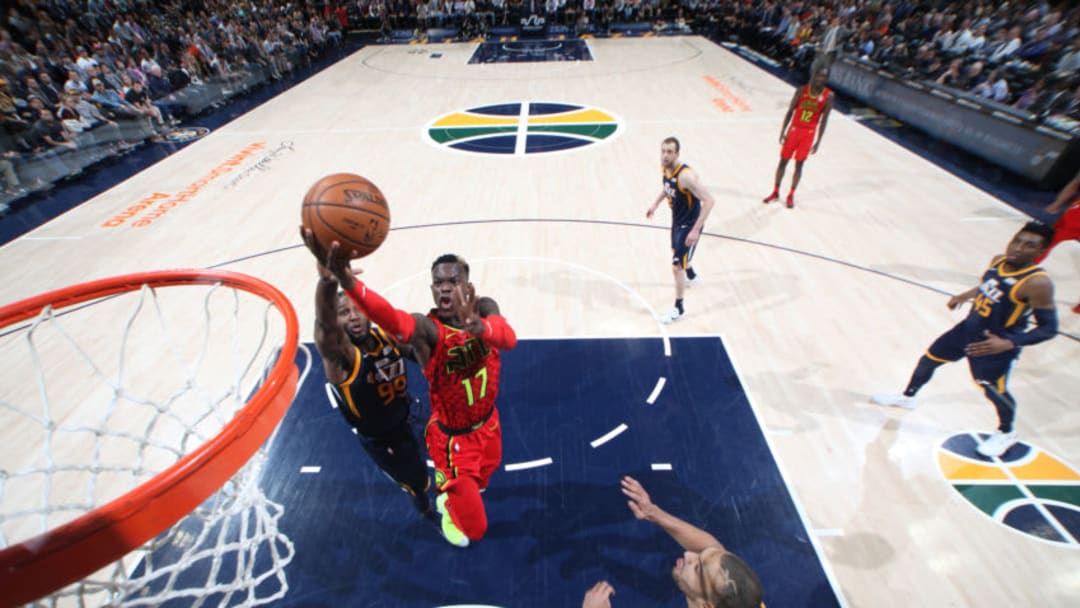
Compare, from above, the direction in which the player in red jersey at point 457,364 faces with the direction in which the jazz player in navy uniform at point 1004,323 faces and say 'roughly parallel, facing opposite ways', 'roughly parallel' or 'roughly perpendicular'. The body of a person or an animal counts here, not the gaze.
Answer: roughly perpendicular

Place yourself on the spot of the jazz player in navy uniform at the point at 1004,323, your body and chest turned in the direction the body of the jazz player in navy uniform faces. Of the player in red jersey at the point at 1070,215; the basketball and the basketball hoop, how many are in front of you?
2

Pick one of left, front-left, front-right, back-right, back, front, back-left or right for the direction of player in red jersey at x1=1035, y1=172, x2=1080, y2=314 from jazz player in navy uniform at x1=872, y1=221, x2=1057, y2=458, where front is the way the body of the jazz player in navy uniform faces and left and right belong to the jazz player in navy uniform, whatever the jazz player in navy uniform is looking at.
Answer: back-right

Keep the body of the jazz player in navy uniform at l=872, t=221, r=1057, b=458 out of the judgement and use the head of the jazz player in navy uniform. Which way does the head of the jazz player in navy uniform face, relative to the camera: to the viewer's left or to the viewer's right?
to the viewer's left

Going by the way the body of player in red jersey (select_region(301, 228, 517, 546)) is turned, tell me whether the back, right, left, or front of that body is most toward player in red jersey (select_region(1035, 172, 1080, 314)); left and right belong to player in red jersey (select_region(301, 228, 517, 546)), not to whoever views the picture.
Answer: left

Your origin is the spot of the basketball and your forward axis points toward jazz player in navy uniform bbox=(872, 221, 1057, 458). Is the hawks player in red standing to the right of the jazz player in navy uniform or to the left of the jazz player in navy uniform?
left

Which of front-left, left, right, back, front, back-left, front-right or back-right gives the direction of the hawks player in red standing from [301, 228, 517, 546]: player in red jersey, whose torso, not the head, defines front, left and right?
back-left

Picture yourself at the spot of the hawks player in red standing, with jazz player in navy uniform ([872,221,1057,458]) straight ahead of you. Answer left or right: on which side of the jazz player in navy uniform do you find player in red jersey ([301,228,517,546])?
right

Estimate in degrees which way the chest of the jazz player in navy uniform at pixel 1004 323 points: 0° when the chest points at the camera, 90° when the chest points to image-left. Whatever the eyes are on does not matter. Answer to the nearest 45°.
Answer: approximately 45°
